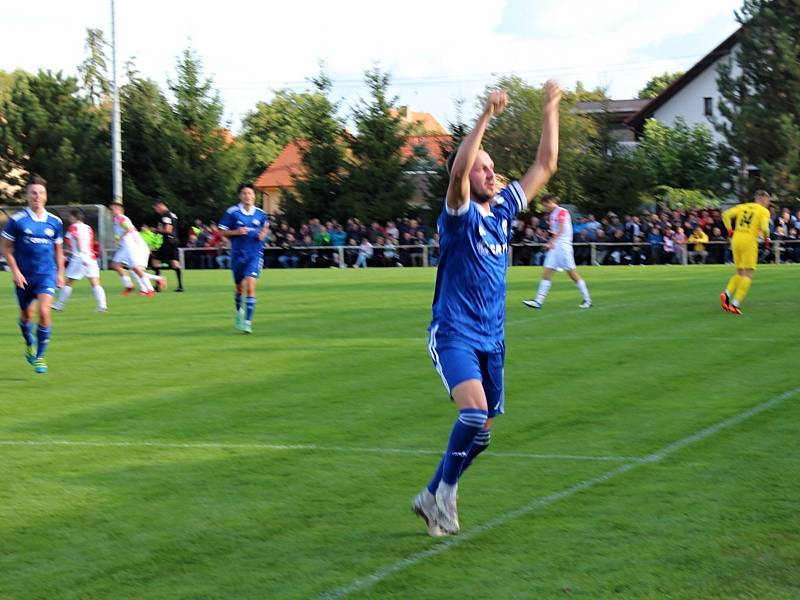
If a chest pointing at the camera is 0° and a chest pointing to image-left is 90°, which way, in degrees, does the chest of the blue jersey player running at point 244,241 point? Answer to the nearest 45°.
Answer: approximately 0°

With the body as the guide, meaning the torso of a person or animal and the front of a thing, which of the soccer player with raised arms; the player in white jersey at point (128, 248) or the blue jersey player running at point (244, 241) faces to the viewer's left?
the player in white jersey

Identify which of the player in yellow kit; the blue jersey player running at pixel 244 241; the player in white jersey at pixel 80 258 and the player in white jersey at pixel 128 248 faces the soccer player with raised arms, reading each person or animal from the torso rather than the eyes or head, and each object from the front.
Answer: the blue jersey player running

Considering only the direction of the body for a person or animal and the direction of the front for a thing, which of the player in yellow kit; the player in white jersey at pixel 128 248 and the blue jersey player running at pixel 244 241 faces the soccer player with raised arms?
the blue jersey player running

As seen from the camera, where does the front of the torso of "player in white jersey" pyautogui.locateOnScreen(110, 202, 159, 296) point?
to the viewer's left
